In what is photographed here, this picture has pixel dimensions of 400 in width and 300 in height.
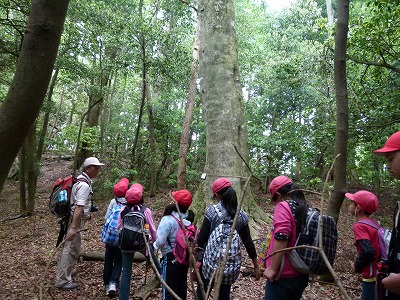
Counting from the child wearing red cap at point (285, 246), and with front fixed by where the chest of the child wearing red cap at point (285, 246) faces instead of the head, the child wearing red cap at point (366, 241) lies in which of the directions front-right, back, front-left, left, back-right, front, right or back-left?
back-right

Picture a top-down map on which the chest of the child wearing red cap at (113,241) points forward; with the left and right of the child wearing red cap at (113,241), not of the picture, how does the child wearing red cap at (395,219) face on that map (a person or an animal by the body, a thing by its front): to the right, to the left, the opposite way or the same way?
to the left

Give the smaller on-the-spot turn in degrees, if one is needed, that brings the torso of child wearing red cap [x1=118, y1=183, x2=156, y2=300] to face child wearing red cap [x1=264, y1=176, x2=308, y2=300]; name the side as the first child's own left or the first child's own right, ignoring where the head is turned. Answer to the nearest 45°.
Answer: approximately 135° to the first child's own right

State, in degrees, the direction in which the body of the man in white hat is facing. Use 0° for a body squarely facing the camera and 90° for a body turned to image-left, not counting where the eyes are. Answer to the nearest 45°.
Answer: approximately 270°

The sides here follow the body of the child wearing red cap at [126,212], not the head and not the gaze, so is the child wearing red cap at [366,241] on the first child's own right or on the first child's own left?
on the first child's own right

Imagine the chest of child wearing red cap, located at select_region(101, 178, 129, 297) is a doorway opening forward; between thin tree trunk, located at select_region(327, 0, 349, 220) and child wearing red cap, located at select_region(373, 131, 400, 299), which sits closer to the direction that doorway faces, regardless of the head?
the thin tree trunk

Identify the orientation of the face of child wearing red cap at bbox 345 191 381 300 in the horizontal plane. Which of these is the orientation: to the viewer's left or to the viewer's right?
to the viewer's left

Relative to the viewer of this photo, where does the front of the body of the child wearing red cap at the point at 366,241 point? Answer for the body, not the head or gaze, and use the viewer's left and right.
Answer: facing to the left of the viewer

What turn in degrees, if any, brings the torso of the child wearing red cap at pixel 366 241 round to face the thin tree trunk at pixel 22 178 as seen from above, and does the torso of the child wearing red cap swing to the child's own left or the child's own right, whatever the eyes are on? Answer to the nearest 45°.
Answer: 0° — they already face it

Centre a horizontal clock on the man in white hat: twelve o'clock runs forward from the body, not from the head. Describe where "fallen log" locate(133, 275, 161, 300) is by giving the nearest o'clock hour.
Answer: The fallen log is roughly at 1 o'clock from the man in white hat.

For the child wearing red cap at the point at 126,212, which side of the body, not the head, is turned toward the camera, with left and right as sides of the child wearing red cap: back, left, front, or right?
back

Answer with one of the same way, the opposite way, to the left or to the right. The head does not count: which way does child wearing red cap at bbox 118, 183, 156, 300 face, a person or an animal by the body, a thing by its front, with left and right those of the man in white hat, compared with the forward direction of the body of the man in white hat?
to the left

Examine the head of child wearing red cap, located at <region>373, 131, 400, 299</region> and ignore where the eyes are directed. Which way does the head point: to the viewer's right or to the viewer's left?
to the viewer's left

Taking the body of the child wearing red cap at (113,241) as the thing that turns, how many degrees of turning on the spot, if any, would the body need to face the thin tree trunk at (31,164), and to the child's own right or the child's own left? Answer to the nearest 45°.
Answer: approximately 90° to the child's own left

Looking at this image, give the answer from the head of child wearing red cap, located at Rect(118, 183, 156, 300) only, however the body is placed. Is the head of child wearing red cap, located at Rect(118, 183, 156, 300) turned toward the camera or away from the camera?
away from the camera
